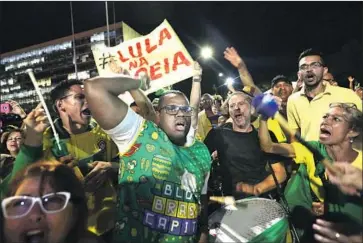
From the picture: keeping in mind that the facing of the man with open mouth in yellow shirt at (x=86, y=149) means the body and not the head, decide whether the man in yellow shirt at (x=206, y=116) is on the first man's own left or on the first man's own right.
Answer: on the first man's own left

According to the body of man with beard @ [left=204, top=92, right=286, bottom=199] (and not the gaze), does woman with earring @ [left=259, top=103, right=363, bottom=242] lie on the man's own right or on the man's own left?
on the man's own left

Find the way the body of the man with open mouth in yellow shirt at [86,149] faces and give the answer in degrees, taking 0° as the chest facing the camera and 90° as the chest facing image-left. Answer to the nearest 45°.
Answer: approximately 315°

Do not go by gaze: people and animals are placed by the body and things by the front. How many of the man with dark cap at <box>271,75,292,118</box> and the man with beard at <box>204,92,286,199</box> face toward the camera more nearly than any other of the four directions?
2

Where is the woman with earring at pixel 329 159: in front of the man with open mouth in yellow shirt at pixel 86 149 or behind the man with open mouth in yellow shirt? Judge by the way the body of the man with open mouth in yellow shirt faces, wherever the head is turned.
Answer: in front

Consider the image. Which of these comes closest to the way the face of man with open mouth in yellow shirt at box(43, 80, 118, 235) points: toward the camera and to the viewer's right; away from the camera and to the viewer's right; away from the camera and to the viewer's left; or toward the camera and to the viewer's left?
toward the camera and to the viewer's right

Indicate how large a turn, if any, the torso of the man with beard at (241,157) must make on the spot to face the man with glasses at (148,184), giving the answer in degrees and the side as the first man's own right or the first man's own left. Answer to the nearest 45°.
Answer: approximately 45° to the first man's own right

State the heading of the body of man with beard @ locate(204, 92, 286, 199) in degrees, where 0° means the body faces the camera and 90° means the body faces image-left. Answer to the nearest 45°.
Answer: approximately 0°

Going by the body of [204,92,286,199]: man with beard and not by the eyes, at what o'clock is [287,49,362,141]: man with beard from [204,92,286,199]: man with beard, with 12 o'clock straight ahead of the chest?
[287,49,362,141]: man with beard is roughly at 8 o'clock from [204,92,286,199]: man with beard.
